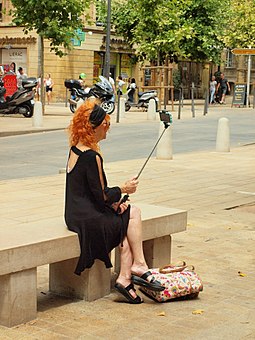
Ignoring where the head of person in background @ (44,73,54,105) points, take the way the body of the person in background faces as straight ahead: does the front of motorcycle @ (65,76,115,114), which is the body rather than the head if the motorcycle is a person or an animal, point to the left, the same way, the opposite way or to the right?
to the left

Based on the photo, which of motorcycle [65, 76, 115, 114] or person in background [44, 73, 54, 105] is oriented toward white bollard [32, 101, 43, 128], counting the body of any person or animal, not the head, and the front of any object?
the person in background

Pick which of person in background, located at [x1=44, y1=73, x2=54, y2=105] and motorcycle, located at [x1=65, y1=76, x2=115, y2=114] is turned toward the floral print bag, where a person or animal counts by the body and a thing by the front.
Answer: the person in background

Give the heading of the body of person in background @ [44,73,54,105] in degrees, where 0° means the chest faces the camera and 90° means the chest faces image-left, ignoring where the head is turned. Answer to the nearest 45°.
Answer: approximately 0°

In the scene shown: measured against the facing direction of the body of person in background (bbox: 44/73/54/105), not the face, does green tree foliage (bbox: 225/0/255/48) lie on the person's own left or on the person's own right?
on the person's own left

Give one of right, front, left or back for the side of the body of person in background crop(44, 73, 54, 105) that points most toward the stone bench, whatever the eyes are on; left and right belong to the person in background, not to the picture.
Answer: front

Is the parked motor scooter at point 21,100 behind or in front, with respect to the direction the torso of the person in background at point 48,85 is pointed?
in front
